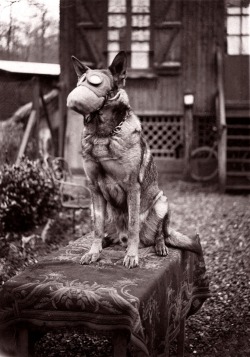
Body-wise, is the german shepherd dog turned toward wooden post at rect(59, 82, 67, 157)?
no

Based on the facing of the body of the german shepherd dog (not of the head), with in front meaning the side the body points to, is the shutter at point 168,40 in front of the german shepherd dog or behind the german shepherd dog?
behind

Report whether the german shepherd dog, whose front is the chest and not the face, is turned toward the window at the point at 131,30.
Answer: no

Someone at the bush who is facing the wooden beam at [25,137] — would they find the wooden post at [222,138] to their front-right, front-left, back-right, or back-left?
front-right

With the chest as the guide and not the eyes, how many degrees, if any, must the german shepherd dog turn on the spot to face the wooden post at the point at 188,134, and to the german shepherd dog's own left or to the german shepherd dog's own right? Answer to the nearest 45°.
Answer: approximately 135° to the german shepherd dog's own right

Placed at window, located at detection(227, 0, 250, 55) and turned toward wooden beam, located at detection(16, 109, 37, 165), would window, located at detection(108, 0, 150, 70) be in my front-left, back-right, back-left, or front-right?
front-right

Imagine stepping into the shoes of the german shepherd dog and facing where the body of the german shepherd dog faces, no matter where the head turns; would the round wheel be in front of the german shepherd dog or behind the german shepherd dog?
behind

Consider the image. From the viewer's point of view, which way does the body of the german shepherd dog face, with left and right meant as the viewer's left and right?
facing the viewer and to the left of the viewer

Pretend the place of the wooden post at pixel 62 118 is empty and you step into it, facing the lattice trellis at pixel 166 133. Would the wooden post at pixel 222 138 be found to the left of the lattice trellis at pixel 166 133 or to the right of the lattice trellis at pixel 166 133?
right

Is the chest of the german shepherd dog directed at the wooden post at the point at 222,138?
no

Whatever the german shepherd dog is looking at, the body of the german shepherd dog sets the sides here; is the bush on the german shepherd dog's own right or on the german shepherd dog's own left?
on the german shepherd dog's own right

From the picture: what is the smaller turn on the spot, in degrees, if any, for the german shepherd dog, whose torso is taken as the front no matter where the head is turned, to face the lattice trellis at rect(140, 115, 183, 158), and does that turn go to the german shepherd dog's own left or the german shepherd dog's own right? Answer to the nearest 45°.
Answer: approximately 135° to the german shepherd dog's own right
